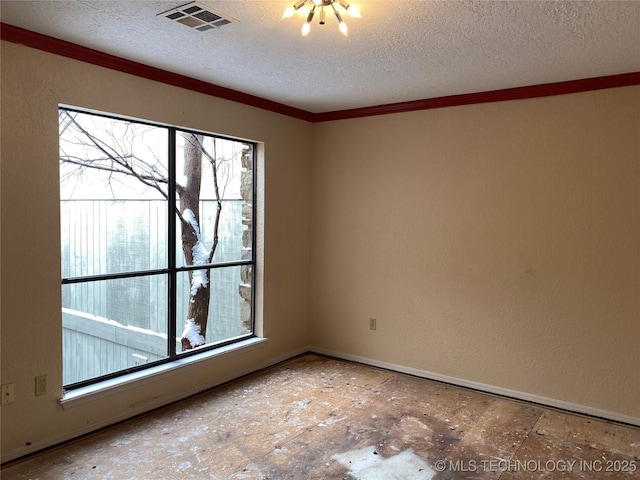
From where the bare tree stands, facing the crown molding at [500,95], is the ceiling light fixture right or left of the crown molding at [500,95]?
right

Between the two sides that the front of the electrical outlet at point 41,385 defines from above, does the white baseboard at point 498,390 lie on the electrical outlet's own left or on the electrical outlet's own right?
on the electrical outlet's own left

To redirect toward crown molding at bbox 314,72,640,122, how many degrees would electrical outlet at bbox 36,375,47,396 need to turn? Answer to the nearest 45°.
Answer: approximately 90° to its left
